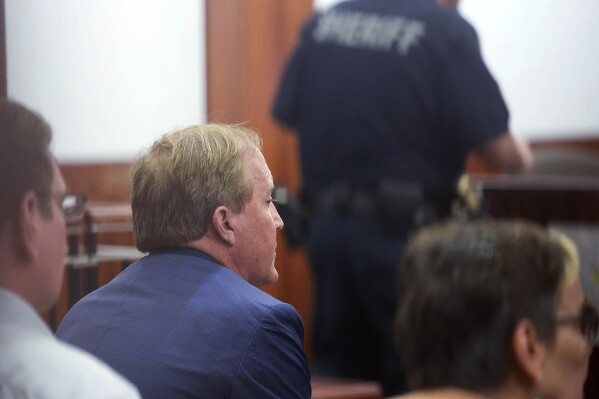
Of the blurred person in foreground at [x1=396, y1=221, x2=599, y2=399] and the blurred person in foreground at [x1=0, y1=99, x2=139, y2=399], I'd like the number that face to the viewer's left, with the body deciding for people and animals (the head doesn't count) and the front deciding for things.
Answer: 0

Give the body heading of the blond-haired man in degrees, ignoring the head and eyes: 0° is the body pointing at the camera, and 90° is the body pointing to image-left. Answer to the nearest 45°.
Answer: approximately 225°

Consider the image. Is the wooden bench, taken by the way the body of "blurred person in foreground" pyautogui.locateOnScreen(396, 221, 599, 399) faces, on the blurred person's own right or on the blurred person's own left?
on the blurred person's own left

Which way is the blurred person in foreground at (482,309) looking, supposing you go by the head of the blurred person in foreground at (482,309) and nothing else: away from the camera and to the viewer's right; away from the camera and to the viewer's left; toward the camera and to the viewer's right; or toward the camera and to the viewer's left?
away from the camera and to the viewer's right

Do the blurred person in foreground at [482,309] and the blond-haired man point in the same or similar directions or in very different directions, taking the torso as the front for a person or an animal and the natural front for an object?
same or similar directions

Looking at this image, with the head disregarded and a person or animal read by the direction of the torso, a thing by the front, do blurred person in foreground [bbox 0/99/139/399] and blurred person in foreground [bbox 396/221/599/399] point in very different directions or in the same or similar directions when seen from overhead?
same or similar directions

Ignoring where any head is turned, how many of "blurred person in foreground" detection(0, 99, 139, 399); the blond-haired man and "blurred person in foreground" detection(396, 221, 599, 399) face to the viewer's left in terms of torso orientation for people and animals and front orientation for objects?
0

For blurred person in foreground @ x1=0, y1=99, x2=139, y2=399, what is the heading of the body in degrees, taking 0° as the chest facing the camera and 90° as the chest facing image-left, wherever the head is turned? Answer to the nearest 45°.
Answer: approximately 225°

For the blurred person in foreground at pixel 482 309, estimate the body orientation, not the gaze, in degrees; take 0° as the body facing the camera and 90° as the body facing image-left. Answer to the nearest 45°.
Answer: approximately 225°
